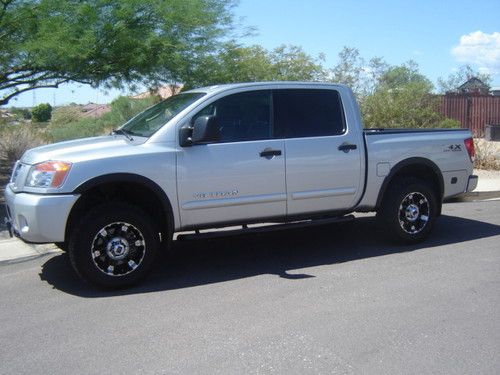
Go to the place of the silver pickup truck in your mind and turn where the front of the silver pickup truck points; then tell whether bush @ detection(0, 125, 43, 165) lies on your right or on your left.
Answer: on your right

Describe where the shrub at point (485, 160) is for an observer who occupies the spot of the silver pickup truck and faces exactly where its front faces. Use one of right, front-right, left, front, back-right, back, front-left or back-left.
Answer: back

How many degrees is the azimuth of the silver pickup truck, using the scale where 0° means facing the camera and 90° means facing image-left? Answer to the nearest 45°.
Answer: approximately 45°

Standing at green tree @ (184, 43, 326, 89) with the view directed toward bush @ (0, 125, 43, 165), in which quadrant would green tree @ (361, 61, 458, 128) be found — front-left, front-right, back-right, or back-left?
back-left

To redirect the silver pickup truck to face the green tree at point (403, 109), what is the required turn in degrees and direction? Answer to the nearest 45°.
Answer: approximately 180°

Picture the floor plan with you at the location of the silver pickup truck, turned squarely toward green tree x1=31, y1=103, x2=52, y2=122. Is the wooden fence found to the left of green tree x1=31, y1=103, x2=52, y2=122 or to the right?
right

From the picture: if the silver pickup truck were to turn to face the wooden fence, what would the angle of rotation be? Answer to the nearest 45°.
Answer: approximately 180°
